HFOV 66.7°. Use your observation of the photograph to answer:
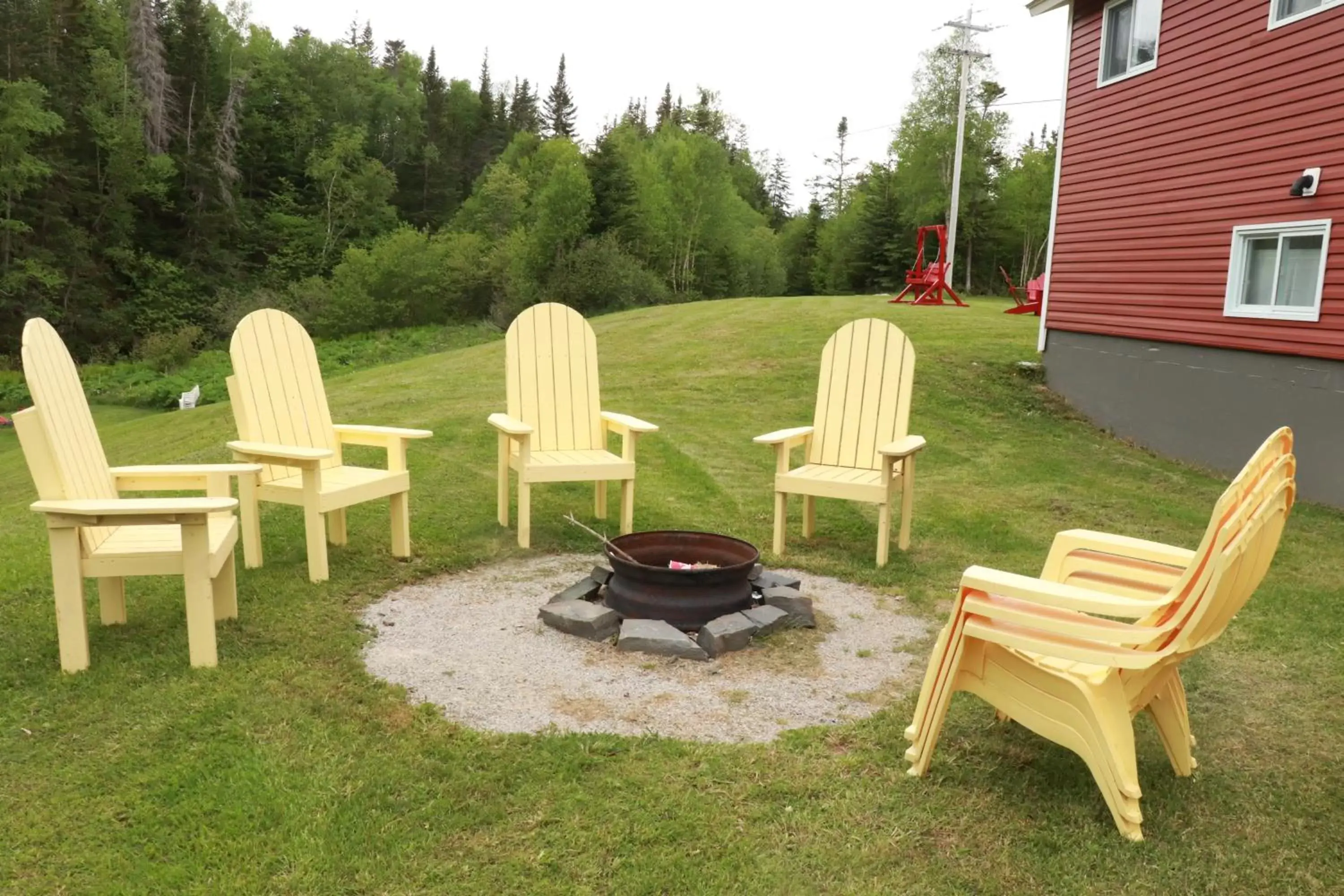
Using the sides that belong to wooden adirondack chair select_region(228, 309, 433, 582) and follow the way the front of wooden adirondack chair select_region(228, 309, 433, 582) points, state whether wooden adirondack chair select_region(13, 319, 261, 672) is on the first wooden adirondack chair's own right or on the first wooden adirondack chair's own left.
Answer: on the first wooden adirondack chair's own right

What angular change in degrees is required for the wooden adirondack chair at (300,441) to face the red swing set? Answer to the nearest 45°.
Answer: approximately 90° to its left

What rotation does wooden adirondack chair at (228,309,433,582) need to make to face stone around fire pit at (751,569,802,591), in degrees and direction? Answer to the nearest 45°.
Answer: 0° — it already faces it

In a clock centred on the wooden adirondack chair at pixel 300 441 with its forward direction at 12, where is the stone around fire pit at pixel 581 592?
The stone around fire pit is roughly at 12 o'clock from the wooden adirondack chair.

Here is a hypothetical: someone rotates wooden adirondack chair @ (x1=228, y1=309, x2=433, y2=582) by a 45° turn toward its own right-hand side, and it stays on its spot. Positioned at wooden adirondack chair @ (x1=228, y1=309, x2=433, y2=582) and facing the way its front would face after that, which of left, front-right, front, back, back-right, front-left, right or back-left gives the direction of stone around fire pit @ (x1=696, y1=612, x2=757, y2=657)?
front-left

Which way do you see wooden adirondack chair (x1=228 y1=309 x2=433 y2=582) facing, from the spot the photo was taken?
facing the viewer and to the right of the viewer

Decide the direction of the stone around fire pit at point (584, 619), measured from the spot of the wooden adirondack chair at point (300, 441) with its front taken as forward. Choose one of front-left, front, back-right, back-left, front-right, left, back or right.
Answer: front

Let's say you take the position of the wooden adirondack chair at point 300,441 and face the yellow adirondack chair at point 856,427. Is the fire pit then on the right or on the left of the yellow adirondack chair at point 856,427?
right

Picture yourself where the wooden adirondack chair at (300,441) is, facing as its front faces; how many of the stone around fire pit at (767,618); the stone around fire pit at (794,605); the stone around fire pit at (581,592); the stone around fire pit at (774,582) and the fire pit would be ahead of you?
5

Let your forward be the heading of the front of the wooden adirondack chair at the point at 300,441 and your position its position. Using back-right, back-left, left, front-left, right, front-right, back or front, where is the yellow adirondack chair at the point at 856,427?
front-left

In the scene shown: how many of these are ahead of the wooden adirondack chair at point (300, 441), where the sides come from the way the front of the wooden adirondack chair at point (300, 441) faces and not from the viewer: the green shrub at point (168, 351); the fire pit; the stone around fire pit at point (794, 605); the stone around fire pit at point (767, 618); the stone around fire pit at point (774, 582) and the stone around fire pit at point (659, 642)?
5

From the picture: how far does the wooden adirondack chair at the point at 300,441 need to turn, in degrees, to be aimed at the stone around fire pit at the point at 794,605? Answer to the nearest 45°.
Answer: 0° — it already faces it

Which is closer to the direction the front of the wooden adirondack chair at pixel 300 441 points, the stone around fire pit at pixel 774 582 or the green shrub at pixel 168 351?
the stone around fire pit

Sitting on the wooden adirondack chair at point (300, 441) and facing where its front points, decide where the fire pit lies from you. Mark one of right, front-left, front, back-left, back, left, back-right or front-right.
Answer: front

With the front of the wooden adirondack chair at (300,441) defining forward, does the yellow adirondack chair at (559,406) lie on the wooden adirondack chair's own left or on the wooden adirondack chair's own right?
on the wooden adirondack chair's own left

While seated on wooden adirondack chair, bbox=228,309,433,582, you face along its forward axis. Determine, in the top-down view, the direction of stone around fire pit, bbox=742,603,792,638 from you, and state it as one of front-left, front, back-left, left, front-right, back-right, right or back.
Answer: front

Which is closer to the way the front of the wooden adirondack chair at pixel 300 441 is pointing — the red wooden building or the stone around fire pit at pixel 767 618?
the stone around fire pit

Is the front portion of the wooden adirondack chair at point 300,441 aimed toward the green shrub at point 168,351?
no

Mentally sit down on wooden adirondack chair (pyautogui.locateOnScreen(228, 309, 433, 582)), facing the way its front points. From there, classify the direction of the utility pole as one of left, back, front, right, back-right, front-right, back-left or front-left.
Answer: left

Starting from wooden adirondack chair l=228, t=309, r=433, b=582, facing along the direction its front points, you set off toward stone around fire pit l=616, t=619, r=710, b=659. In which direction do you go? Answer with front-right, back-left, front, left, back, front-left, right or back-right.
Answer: front

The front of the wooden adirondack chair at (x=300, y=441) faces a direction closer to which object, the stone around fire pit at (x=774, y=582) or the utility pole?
the stone around fire pit
